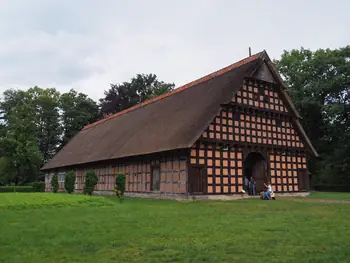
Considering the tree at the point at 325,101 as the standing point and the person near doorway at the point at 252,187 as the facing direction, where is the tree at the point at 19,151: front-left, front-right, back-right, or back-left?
front-right

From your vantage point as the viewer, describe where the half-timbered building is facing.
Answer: facing the viewer and to the right of the viewer

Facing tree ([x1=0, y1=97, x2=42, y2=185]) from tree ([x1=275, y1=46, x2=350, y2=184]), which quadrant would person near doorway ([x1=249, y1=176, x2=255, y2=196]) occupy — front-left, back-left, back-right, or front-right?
front-left

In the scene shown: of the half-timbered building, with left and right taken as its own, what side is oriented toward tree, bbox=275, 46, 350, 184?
left

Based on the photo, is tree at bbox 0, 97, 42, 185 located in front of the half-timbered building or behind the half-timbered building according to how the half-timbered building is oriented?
behind

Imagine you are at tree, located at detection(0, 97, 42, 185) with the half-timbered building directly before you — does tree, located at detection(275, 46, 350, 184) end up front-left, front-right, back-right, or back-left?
front-left
